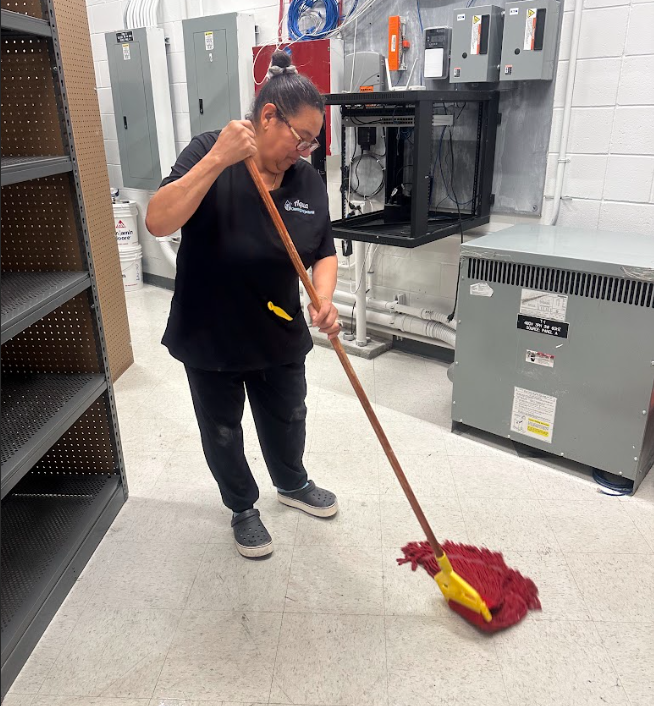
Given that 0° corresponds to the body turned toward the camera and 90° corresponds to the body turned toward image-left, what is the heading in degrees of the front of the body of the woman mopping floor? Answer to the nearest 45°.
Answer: approximately 315°

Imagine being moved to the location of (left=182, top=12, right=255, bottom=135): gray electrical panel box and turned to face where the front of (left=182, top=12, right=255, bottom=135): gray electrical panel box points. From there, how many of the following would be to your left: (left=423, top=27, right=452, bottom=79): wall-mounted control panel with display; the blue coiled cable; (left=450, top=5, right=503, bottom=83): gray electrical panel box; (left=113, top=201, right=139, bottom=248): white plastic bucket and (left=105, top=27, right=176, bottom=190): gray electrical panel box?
3

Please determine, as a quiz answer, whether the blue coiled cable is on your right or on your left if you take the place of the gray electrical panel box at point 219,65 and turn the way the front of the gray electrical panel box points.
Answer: on your left

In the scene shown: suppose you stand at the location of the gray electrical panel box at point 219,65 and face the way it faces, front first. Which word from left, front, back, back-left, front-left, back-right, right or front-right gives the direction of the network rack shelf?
left

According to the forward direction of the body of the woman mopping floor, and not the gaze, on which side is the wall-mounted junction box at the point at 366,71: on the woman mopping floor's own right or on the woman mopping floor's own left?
on the woman mopping floor's own left

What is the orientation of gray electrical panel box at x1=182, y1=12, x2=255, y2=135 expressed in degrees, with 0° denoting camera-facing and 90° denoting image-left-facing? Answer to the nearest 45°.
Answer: approximately 45°

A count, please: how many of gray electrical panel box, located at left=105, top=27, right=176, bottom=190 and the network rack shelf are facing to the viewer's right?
0

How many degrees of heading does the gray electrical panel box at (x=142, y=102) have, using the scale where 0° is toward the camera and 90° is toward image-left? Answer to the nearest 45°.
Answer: approximately 45°

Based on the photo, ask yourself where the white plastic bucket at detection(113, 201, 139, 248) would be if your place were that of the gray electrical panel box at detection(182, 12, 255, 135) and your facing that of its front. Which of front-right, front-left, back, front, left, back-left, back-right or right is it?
right

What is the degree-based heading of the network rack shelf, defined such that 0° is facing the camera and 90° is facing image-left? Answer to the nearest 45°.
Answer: approximately 45°

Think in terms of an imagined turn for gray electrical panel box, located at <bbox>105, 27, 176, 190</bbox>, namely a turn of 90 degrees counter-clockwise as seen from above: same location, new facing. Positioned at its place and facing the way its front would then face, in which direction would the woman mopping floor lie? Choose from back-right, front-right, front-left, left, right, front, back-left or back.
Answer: front-right

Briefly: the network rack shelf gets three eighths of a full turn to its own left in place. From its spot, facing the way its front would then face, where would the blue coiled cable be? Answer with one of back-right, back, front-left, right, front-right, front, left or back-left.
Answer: back-left
